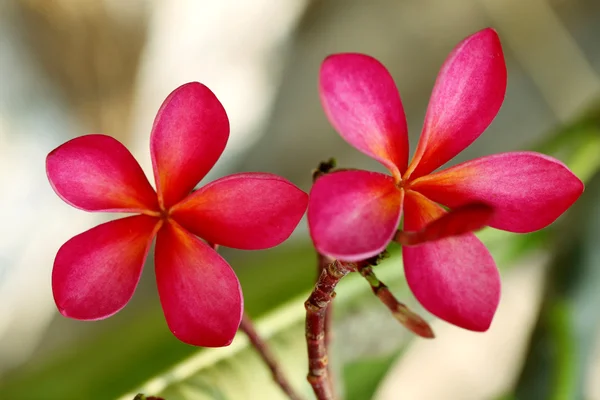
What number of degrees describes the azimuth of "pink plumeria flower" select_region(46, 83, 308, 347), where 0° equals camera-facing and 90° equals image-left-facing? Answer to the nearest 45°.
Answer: approximately 0°

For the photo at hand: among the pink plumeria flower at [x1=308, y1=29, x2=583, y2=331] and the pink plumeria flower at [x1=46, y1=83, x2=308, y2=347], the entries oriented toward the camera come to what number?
2
